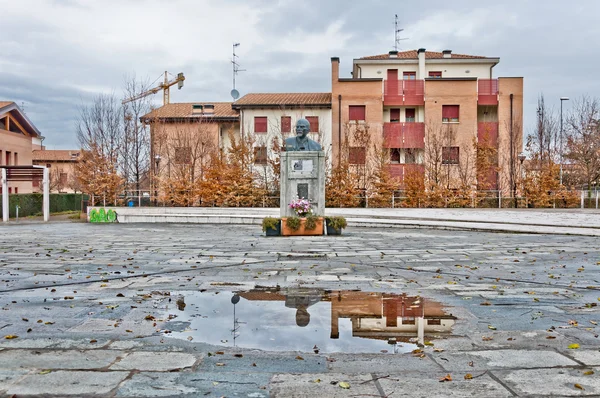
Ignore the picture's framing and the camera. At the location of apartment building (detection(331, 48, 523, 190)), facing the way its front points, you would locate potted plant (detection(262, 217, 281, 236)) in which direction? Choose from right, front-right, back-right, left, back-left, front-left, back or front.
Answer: front

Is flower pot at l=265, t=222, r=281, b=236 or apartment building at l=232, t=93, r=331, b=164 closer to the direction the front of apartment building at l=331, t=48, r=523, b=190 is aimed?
the flower pot

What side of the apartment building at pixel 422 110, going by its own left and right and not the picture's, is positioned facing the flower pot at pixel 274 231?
front

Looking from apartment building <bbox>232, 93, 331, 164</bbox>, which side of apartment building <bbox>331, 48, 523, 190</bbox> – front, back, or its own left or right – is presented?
right

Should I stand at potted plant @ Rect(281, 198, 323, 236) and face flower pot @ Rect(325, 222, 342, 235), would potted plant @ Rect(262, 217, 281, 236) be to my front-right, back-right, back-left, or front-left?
back-left

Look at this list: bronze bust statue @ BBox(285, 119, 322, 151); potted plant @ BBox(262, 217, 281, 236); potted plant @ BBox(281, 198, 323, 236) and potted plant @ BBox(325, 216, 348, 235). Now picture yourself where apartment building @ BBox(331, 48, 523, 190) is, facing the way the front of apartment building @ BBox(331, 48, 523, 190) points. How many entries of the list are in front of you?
4

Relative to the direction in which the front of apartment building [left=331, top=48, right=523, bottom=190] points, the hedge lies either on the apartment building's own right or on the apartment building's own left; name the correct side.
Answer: on the apartment building's own right

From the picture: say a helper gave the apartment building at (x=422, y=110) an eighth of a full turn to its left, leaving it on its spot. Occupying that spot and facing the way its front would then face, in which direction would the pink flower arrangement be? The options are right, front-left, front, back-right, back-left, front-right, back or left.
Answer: front-right

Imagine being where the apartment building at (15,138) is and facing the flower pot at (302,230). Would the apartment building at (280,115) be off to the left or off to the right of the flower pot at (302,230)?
left

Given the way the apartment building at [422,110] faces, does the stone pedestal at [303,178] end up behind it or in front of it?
in front

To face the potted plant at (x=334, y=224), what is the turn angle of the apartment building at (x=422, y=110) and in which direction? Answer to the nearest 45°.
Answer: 0° — it already faces it

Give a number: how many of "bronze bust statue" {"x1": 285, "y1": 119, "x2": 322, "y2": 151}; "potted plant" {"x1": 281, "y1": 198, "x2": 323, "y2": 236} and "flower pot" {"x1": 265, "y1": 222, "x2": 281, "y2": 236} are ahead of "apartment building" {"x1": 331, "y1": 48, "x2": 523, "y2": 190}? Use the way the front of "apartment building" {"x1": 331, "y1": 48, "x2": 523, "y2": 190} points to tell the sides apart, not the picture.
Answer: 3

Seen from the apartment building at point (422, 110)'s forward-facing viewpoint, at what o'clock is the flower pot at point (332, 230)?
The flower pot is roughly at 12 o'clock from the apartment building.

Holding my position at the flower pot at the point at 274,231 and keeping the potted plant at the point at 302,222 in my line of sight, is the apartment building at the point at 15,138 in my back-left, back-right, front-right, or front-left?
back-left

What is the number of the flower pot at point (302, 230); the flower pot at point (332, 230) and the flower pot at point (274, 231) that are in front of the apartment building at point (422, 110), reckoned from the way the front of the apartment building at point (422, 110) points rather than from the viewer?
3

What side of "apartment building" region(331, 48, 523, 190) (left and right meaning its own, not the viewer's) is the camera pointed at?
front

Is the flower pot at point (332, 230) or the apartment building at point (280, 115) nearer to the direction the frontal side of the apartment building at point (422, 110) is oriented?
the flower pot

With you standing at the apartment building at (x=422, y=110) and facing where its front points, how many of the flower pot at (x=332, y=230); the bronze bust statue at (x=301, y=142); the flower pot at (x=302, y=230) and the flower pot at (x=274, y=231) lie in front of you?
4

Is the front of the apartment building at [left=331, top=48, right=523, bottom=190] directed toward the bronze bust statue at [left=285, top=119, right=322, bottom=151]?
yes

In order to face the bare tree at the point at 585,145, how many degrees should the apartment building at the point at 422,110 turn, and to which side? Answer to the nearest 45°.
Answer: approximately 90° to its left

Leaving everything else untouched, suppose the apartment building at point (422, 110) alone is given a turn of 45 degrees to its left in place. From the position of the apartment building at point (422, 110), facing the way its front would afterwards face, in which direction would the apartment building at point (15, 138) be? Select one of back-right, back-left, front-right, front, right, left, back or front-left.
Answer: back-right
